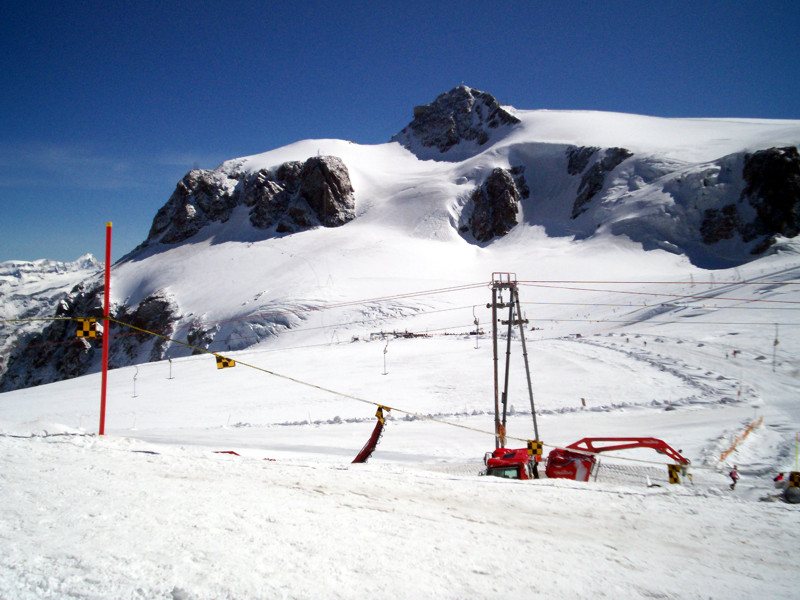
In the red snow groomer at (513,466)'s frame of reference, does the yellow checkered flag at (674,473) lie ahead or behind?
behind

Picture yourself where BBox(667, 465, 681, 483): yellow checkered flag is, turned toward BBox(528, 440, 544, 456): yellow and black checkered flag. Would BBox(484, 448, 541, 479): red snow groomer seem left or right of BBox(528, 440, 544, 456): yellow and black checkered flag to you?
left

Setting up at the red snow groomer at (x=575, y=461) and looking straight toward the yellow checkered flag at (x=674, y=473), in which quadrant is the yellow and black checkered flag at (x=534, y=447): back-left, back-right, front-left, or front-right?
back-left

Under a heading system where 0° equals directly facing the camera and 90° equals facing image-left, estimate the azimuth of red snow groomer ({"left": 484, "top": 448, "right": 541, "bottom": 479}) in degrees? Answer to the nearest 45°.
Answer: approximately 45°
